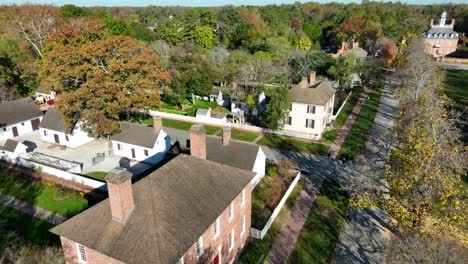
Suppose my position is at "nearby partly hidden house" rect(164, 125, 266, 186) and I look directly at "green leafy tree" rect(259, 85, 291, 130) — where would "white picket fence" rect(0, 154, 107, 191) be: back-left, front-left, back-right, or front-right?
back-left

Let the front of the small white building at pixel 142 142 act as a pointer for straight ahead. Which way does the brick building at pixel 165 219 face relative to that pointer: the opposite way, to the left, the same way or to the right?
to the left

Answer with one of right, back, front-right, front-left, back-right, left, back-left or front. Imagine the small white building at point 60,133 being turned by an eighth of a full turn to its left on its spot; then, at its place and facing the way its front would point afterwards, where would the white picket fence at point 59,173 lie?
front

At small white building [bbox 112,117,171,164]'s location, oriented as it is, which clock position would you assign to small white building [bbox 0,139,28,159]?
small white building [bbox 0,139,28,159] is roughly at 2 o'clock from small white building [bbox 112,117,171,164].

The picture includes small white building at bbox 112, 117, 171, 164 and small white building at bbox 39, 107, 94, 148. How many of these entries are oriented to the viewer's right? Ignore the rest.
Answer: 0

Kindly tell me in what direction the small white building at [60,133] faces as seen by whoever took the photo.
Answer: facing the viewer and to the left of the viewer

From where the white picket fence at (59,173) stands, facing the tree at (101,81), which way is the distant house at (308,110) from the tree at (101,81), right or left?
right

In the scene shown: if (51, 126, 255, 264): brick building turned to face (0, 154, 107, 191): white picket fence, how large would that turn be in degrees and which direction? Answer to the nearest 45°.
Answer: approximately 180°

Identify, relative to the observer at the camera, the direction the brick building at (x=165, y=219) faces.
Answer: facing the viewer and to the right of the viewer

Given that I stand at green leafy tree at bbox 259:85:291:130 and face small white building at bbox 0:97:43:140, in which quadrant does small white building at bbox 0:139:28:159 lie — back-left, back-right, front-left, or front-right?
front-left

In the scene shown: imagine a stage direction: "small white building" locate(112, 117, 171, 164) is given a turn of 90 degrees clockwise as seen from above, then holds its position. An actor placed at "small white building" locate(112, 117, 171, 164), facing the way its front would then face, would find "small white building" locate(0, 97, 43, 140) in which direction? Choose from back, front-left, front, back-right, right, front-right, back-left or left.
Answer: front

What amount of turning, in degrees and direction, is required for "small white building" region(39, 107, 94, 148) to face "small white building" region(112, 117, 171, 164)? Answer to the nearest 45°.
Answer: approximately 90° to its left

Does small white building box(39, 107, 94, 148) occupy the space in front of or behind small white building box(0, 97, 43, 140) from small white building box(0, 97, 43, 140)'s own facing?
in front

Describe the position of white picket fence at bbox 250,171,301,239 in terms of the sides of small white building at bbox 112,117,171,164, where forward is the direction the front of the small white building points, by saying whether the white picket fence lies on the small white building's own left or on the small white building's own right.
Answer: on the small white building's own left

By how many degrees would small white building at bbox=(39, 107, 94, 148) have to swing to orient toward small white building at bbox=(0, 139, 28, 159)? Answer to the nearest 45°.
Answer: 0° — it already faces it

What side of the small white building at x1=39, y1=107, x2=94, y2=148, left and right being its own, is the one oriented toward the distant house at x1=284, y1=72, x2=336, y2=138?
left
